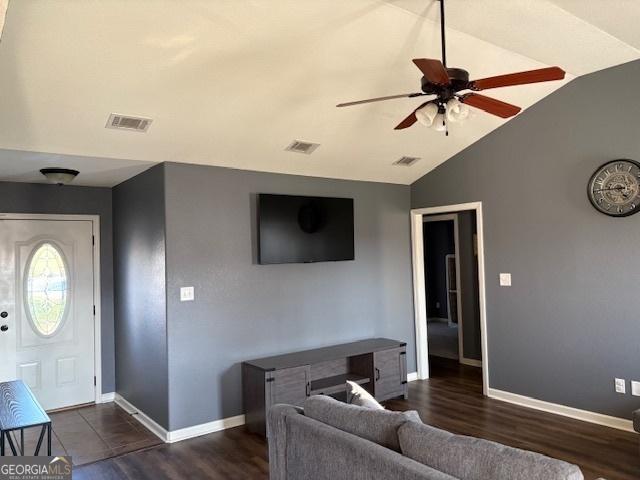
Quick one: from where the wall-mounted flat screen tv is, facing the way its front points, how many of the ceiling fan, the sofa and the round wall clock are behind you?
0

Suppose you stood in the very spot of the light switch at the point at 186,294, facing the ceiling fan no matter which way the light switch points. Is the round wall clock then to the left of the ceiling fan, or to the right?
left

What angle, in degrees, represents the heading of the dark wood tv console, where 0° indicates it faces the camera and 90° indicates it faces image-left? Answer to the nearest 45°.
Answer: approximately 315°

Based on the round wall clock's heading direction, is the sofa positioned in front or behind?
in front

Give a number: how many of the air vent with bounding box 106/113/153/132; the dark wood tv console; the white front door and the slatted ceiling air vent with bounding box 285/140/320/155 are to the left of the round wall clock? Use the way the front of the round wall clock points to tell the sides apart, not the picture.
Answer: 0

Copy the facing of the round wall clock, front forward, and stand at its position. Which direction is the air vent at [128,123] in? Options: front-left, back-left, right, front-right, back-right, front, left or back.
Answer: front-right

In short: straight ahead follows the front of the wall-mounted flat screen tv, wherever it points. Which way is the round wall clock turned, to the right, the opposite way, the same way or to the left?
to the right

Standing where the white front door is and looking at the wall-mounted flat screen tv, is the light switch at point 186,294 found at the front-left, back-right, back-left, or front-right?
front-right

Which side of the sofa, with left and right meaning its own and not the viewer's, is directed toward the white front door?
left

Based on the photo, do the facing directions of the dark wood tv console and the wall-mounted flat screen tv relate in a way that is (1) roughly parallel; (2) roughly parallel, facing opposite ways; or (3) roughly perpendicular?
roughly parallel

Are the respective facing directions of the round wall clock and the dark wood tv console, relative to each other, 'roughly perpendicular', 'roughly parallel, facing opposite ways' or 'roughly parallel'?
roughly perpendicular

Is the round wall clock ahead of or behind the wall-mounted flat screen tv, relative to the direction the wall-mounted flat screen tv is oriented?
ahead

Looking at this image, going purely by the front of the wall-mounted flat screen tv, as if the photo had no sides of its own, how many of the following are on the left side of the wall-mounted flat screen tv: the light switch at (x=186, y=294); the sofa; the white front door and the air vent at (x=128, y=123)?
0

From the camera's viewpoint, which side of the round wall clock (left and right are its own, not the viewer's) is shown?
front

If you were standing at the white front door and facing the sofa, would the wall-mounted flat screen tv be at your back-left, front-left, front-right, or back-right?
front-left
